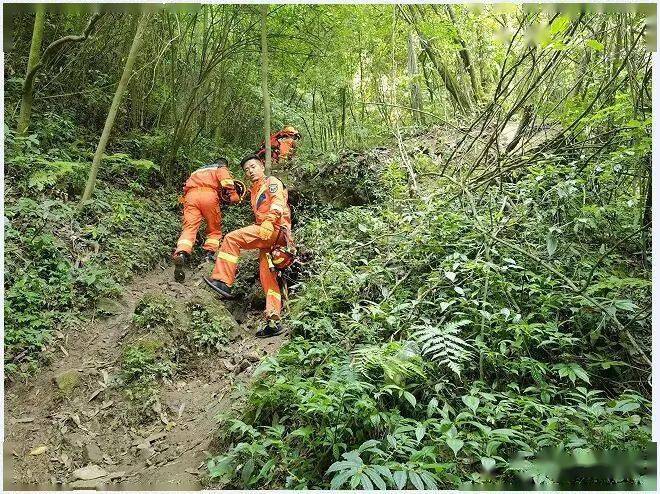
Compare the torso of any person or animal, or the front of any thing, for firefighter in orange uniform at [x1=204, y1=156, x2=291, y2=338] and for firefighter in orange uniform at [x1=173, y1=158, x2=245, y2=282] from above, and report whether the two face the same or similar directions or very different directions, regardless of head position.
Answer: very different directions

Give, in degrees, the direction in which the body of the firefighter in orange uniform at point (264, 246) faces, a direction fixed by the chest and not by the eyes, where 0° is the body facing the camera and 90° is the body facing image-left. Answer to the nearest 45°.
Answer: approximately 45°

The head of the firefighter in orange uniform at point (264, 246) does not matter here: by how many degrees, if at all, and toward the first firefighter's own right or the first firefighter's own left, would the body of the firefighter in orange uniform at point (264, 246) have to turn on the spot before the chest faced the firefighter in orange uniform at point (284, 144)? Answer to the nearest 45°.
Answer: approximately 135° to the first firefighter's own right

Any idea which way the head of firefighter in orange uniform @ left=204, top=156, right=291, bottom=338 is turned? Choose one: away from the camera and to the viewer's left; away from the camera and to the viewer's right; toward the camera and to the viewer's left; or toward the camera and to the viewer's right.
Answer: toward the camera and to the viewer's left

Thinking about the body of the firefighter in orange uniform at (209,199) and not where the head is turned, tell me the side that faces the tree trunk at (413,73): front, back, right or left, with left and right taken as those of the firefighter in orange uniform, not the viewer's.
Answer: front

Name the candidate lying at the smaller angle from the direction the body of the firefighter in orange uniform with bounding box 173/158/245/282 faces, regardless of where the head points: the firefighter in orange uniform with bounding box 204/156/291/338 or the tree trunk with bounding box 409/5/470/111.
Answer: the tree trunk

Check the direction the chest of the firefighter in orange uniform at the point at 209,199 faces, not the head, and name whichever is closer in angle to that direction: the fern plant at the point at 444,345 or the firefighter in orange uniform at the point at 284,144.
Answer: the firefighter in orange uniform

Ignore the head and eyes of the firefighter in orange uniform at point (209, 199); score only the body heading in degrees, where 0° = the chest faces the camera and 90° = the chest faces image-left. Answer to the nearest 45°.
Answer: approximately 225°

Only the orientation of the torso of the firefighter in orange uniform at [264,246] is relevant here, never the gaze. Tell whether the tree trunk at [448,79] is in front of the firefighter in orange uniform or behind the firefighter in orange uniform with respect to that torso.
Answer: behind
